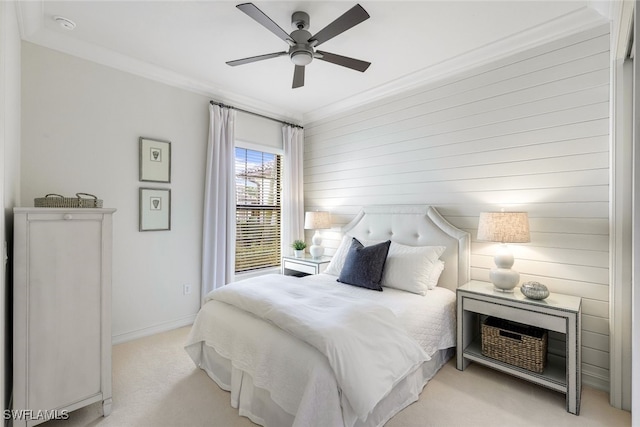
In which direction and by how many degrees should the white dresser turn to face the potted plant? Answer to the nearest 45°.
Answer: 0° — it already faces it

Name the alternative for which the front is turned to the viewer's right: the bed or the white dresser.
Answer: the white dresser

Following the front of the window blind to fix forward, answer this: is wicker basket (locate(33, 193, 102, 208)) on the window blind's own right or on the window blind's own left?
on the window blind's own right

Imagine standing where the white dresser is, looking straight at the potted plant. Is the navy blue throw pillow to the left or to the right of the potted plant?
right

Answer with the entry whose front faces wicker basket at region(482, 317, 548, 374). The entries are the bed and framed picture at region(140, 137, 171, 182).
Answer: the framed picture

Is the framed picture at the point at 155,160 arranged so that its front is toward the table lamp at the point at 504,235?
yes

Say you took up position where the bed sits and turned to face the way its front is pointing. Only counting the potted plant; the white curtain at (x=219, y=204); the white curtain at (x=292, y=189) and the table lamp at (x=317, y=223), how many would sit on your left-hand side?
0

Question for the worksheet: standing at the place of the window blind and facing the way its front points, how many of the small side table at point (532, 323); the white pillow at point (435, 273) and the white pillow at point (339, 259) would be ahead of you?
3

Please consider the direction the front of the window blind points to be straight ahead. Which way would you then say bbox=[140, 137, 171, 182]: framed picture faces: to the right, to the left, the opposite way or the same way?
the same way

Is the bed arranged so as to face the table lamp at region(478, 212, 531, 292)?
no

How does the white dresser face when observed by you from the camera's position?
facing to the right of the viewer

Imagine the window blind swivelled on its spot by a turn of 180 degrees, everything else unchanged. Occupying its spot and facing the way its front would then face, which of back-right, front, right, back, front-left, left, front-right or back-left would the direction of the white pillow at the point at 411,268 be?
back

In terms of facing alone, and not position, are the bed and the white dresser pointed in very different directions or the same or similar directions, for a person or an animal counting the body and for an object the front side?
very different directions

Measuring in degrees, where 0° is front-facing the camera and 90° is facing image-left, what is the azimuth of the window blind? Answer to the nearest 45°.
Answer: approximately 315°

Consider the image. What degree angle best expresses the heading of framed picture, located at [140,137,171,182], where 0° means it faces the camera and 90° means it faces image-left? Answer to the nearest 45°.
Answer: approximately 315°

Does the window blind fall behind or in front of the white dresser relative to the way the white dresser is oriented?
in front

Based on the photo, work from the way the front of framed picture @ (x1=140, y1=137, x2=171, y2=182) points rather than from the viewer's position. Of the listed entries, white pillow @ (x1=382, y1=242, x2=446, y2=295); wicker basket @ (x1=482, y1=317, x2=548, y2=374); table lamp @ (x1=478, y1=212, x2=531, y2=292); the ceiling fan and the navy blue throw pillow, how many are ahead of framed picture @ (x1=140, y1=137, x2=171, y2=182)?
5

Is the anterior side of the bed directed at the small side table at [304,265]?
no
